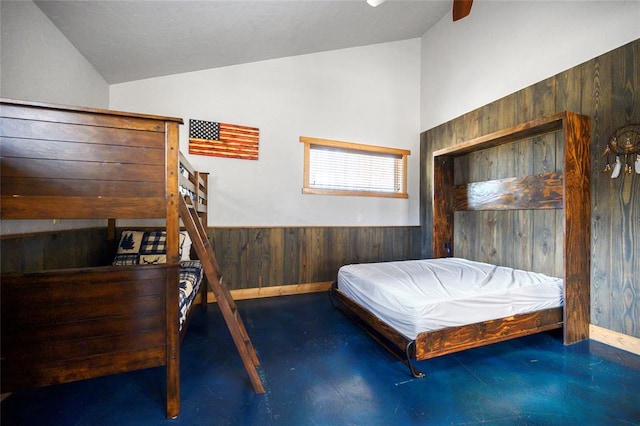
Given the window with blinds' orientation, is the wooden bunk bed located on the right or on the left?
on its right

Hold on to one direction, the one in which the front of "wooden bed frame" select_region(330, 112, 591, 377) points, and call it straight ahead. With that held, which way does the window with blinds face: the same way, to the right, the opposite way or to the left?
to the left

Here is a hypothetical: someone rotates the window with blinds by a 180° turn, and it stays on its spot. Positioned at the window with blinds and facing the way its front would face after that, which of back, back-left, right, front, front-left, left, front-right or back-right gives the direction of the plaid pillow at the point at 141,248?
left

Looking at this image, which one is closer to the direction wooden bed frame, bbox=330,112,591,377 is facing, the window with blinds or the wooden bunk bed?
the wooden bunk bed

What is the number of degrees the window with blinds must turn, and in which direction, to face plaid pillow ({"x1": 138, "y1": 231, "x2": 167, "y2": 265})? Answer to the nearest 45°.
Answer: approximately 90° to its right

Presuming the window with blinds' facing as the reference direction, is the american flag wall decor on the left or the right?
on its right
